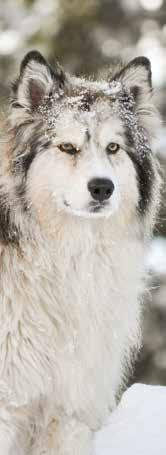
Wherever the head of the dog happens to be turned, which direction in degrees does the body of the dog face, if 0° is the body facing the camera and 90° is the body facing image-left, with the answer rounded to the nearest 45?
approximately 315°
